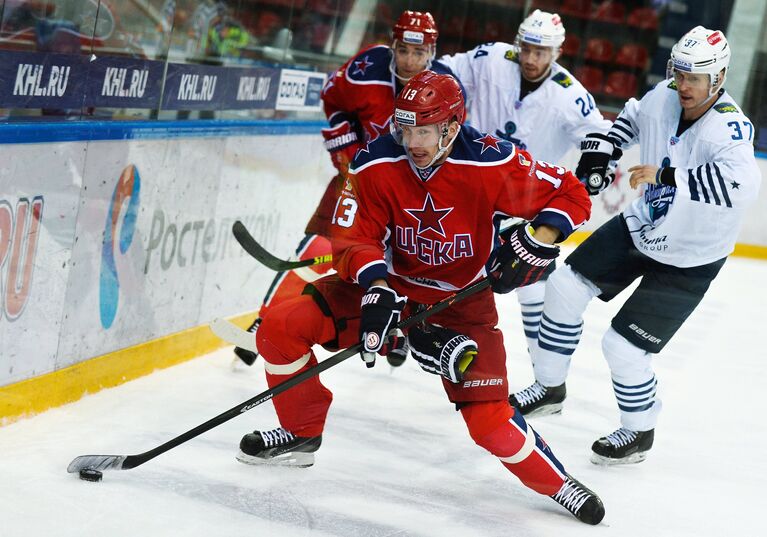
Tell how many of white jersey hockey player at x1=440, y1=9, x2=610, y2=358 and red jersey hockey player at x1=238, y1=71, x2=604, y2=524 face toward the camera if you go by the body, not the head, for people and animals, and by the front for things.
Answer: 2

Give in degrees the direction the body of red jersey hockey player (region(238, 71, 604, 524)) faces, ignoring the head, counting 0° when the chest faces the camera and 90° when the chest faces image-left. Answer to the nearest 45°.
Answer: approximately 0°

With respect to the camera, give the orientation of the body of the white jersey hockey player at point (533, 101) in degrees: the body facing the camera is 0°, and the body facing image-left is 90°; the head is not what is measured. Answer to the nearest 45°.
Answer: approximately 0°

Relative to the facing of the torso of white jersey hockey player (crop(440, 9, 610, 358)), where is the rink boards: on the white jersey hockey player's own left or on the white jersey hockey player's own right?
on the white jersey hockey player's own right
